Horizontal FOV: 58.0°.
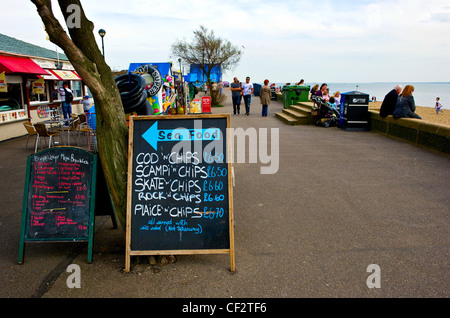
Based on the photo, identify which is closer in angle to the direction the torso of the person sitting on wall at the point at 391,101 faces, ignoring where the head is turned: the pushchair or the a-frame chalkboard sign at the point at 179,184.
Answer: the pushchair

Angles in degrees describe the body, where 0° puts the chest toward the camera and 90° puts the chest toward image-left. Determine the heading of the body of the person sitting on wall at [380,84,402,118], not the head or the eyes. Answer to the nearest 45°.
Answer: approximately 225°

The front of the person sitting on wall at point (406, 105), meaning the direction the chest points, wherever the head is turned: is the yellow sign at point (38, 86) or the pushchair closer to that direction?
the pushchair

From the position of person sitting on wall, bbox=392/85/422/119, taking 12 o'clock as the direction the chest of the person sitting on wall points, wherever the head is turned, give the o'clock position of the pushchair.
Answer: The pushchair is roughly at 9 o'clock from the person sitting on wall.

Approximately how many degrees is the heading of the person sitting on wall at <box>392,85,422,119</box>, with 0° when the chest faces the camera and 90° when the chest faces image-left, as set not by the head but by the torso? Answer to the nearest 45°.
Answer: approximately 225°

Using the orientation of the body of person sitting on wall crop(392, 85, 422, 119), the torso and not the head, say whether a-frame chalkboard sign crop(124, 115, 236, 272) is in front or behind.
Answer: behind

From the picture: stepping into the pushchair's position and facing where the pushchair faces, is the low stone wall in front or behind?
in front

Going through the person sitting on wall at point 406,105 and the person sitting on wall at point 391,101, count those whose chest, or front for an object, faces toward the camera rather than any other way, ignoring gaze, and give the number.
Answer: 0

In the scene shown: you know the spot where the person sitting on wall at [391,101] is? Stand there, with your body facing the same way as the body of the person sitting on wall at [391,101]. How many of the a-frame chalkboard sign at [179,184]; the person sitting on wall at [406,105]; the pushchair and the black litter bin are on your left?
2

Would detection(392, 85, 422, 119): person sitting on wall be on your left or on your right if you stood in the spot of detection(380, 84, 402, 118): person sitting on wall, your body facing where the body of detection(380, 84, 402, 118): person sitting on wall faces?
on your right

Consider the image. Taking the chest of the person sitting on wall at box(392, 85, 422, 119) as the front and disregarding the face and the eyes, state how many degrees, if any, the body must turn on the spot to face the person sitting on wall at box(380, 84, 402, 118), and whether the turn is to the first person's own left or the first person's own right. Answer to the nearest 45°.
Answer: approximately 90° to the first person's own left

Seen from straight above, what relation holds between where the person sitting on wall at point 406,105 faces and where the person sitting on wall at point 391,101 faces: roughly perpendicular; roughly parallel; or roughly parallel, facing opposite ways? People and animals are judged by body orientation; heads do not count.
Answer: roughly parallel
